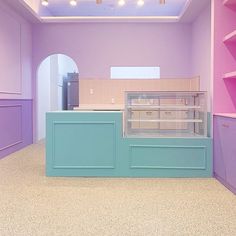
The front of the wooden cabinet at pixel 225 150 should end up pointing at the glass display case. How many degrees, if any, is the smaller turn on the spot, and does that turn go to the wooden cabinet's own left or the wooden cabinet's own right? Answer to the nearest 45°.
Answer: approximately 45° to the wooden cabinet's own right

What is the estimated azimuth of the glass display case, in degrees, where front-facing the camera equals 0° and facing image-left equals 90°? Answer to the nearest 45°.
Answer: approximately 0°

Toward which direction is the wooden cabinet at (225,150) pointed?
to the viewer's left

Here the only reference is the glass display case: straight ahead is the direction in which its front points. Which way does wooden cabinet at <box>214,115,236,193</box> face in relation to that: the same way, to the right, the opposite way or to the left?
to the right

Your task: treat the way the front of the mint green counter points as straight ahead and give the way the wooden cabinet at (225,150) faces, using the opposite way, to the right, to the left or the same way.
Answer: to the right

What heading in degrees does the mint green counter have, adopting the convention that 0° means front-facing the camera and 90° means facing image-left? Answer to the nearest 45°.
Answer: approximately 0°

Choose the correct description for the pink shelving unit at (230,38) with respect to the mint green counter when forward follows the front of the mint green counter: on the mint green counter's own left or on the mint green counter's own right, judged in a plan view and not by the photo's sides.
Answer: on the mint green counter's own left

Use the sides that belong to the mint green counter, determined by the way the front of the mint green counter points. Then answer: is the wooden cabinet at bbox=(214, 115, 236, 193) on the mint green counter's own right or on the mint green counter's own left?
on the mint green counter's own left
